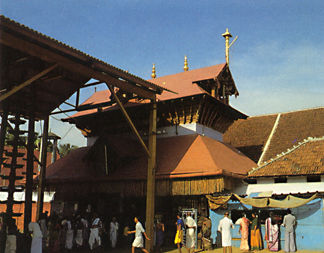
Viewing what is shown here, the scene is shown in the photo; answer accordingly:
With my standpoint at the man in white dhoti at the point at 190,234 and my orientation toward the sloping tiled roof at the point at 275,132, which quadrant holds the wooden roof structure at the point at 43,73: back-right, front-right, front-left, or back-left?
back-left
